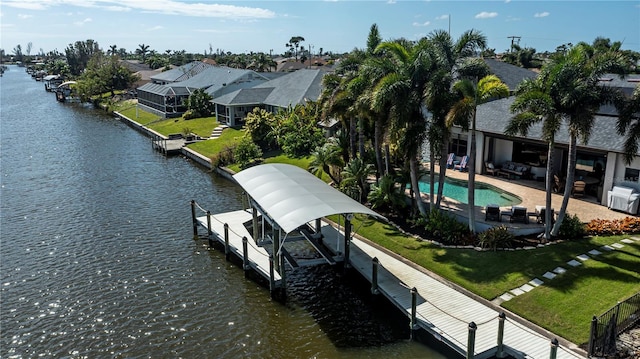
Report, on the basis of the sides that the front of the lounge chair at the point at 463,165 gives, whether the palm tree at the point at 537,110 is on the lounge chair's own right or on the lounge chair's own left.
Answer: on the lounge chair's own left

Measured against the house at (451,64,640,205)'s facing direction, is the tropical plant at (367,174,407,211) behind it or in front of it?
in front

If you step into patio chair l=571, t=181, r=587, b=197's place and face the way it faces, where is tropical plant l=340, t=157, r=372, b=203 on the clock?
The tropical plant is roughly at 1 o'clock from the patio chair.

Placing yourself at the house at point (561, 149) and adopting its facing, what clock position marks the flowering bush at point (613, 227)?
The flowering bush is roughly at 10 o'clock from the house.

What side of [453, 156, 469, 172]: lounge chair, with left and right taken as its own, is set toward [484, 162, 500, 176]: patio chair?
left

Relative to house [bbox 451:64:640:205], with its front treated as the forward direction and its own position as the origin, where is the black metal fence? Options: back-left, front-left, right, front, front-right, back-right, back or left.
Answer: front-left

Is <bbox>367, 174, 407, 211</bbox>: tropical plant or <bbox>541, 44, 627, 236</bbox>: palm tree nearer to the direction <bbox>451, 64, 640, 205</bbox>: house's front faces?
the tropical plant

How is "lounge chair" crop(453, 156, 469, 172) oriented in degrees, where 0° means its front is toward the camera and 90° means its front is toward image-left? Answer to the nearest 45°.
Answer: approximately 45°

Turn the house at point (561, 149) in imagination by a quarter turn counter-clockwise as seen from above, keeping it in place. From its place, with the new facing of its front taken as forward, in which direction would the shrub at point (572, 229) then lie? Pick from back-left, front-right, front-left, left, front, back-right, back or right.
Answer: front-right

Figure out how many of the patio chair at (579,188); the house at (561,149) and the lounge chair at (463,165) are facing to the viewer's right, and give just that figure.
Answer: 0

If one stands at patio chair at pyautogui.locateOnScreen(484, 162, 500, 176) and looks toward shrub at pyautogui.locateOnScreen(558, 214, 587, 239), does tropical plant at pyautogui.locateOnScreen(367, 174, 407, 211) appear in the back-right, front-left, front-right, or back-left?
front-right

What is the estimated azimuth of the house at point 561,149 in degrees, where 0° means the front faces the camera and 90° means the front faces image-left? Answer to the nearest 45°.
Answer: approximately 45°

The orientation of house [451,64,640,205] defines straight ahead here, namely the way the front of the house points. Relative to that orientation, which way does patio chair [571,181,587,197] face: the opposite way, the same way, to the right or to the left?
the same way

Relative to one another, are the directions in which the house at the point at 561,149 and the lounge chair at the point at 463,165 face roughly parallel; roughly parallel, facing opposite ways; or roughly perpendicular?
roughly parallel

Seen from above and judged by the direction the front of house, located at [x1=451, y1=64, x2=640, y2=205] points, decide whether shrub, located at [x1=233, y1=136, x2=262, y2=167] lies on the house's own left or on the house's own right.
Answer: on the house's own right
